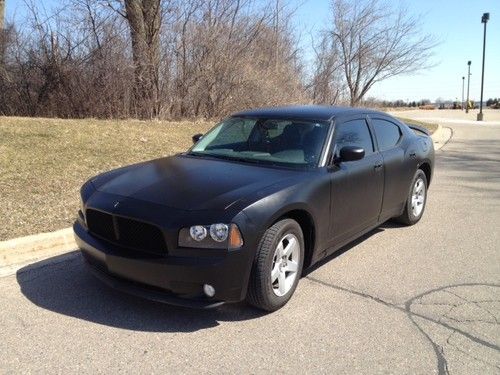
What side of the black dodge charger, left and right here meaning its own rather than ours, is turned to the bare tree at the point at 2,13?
right

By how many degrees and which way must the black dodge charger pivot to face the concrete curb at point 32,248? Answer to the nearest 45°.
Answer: approximately 90° to its right

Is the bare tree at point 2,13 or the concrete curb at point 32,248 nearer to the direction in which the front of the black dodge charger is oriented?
the concrete curb

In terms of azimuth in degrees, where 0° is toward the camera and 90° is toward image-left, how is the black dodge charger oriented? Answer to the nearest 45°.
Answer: approximately 45°
